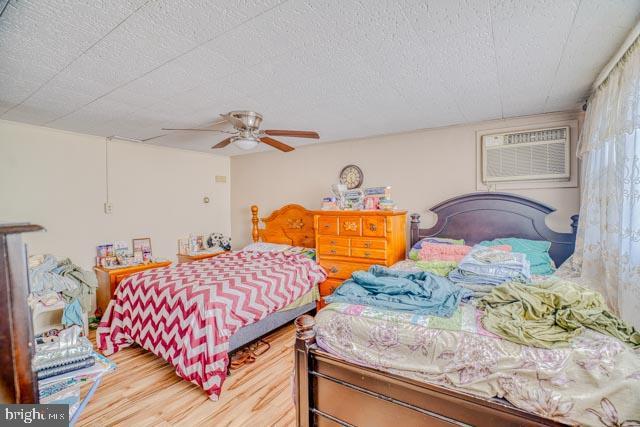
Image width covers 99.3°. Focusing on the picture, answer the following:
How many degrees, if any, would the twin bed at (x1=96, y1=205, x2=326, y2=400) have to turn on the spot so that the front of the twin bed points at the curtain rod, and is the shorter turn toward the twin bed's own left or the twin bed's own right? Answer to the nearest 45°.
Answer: approximately 90° to the twin bed's own left

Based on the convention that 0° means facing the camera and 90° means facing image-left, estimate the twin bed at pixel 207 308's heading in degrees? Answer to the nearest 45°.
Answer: approximately 45°

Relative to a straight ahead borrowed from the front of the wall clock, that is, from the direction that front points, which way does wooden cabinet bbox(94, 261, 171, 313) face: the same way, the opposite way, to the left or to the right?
to the left

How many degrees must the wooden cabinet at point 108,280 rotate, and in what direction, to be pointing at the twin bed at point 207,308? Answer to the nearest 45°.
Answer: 0° — it already faces it

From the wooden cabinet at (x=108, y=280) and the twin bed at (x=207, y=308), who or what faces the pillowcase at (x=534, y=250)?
the wooden cabinet

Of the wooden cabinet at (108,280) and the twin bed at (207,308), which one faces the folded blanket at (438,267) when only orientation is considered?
the wooden cabinet

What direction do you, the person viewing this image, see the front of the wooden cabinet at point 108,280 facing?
facing the viewer and to the right of the viewer

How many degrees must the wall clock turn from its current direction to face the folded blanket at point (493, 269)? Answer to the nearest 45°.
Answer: approximately 45° to its left

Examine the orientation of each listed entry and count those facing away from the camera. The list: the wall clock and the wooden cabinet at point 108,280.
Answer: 0

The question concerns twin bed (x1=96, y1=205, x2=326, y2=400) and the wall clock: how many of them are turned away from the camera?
0

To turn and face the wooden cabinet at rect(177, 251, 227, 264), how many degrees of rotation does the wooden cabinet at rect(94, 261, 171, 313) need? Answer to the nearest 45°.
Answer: approximately 45° to its left

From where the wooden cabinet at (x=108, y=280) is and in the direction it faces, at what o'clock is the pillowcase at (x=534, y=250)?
The pillowcase is roughly at 12 o'clock from the wooden cabinet.

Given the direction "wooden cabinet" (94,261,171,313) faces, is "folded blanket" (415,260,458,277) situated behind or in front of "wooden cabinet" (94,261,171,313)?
in front

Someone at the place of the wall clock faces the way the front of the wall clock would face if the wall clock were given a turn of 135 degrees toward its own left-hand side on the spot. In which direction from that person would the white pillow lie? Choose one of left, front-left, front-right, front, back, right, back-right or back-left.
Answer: back-left

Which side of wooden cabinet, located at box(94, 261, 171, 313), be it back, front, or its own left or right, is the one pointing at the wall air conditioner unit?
front

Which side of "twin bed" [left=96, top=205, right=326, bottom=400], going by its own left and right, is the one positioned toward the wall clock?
back

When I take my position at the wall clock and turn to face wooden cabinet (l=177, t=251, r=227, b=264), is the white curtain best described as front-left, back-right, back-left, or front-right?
back-left
